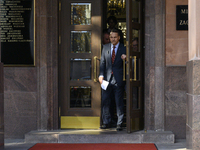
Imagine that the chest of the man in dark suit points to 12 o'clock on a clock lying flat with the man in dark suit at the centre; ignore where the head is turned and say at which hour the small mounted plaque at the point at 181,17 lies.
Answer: The small mounted plaque is roughly at 9 o'clock from the man in dark suit.

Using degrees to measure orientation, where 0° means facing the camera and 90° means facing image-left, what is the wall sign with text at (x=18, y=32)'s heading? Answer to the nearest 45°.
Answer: approximately 0°

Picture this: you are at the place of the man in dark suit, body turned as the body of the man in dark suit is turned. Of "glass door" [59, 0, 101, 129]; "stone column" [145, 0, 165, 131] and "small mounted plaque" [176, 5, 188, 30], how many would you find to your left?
2

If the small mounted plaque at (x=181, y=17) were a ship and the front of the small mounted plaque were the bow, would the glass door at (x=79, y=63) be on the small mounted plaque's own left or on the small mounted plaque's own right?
on the small mounted plaque's own right

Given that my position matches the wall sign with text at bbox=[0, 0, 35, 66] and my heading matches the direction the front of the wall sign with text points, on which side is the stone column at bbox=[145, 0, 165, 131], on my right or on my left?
on my left

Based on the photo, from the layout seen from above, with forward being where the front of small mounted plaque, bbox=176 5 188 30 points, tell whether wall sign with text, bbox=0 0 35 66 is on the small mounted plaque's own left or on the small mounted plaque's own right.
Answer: on the small mounted plaque's own right

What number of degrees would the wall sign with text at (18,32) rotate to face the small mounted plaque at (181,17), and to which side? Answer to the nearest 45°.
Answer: approximately 90° to its left
